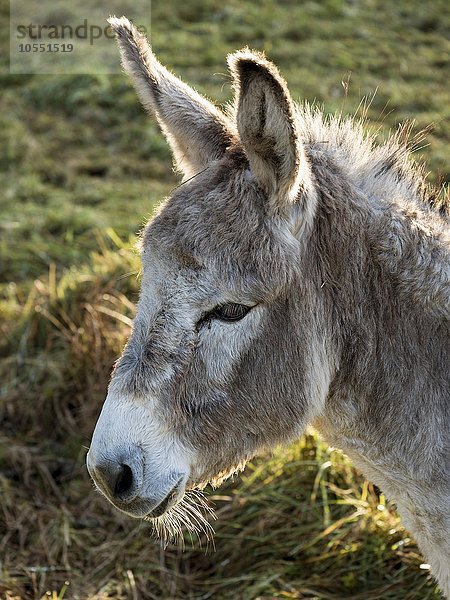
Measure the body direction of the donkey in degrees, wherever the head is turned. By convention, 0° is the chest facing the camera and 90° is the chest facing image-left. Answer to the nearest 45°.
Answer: approximately 90°
